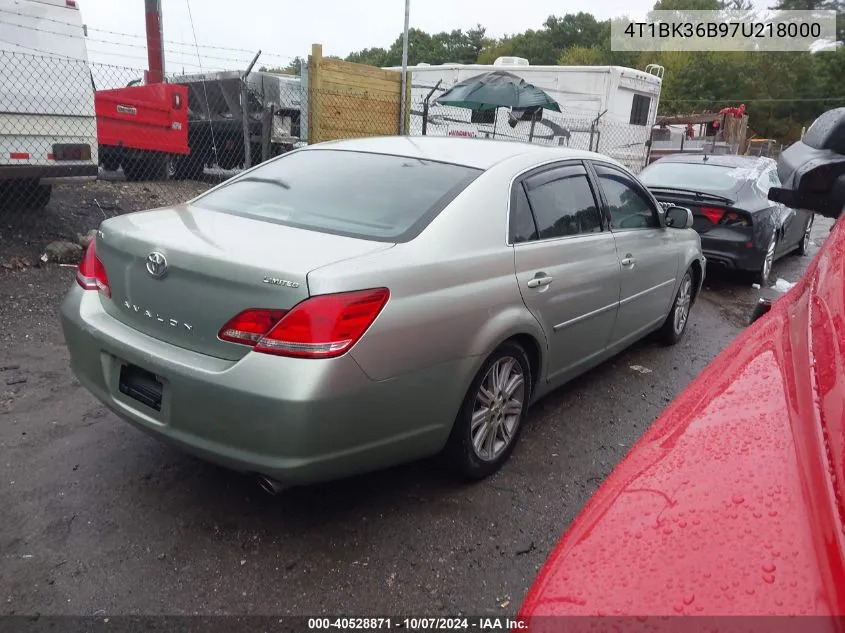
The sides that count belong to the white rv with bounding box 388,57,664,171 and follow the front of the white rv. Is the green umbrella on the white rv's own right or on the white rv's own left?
on the white rv's own left

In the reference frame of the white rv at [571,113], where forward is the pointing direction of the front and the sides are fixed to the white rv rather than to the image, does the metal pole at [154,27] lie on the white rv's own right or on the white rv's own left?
on the white rv's own left

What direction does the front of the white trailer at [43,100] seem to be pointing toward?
away from the camera

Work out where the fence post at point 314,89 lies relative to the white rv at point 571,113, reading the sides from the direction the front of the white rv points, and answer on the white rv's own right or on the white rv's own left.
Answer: on the white rv's own left

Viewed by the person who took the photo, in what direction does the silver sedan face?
facing away from the viewer and to the right of the viewer

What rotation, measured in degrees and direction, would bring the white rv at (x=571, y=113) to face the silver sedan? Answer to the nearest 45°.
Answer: approximately 135° to its left

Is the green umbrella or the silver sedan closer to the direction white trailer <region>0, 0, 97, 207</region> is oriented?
the green umbrella

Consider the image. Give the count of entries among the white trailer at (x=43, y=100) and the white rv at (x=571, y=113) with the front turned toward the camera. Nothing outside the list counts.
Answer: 0

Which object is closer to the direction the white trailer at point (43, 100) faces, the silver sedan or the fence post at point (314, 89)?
the fence post

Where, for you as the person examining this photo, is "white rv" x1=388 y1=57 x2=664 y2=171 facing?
facing away from the viewer and to the left of the viewer

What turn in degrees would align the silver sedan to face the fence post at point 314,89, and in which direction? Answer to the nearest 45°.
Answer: approximately 45° to its left

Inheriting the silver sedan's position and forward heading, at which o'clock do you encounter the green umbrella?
The green umbrella is roughly at 11 o'clock from the silver sedan.

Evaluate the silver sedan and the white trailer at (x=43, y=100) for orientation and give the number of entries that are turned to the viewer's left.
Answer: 0

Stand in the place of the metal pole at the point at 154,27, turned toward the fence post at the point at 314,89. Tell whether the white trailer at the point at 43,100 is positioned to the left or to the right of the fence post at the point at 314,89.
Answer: right

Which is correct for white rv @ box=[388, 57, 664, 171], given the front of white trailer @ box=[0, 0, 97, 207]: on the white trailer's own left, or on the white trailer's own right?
on the white trailer's own right
